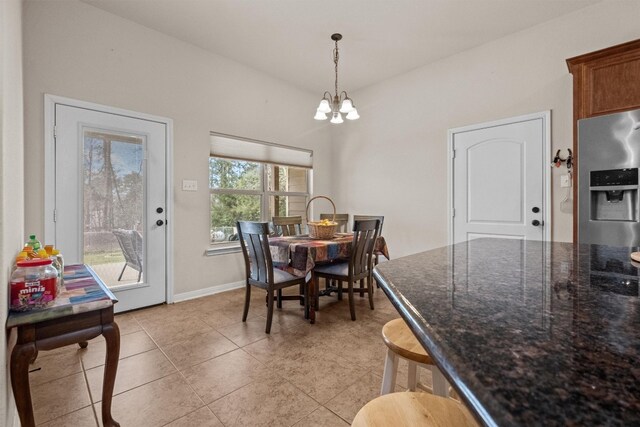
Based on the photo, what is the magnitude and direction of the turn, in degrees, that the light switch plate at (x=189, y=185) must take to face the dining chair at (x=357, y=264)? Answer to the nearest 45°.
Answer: approximately 45° to its left

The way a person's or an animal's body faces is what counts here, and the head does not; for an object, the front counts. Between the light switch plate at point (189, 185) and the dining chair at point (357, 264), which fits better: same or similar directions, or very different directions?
very different directions

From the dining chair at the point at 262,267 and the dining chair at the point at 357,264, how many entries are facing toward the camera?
0

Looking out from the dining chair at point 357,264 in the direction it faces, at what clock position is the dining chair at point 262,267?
the dining chair at point 262,267 is roughly at 10 o'clock from the dining chair at point 357,264.

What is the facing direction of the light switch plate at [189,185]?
toward the camera

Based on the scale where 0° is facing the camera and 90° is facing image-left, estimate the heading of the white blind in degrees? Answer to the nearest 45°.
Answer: approximately 315°

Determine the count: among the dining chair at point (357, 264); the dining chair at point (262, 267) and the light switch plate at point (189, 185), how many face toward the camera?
1

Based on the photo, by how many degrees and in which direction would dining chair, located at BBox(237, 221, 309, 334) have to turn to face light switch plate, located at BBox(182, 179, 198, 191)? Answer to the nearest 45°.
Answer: approximately 90° to its left

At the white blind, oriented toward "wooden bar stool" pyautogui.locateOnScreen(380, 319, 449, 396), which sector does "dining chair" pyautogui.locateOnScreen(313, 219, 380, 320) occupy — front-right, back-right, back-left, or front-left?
front-left

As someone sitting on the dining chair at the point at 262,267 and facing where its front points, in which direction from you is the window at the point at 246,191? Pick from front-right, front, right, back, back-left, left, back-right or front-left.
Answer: front-left

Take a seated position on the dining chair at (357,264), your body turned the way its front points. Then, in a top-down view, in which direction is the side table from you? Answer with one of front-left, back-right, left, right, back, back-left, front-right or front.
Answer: left

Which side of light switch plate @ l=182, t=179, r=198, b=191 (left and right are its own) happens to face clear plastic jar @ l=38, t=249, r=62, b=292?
front

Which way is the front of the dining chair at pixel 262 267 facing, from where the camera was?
facing away from the viewer and to the right of the viewer

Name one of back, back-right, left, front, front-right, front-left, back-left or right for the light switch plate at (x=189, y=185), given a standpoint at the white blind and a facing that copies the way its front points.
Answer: right

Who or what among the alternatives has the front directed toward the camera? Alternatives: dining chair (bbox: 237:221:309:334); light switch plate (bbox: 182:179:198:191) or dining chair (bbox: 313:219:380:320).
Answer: the light switch plate

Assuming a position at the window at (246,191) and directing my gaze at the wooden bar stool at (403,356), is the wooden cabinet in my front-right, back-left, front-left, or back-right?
front-left
